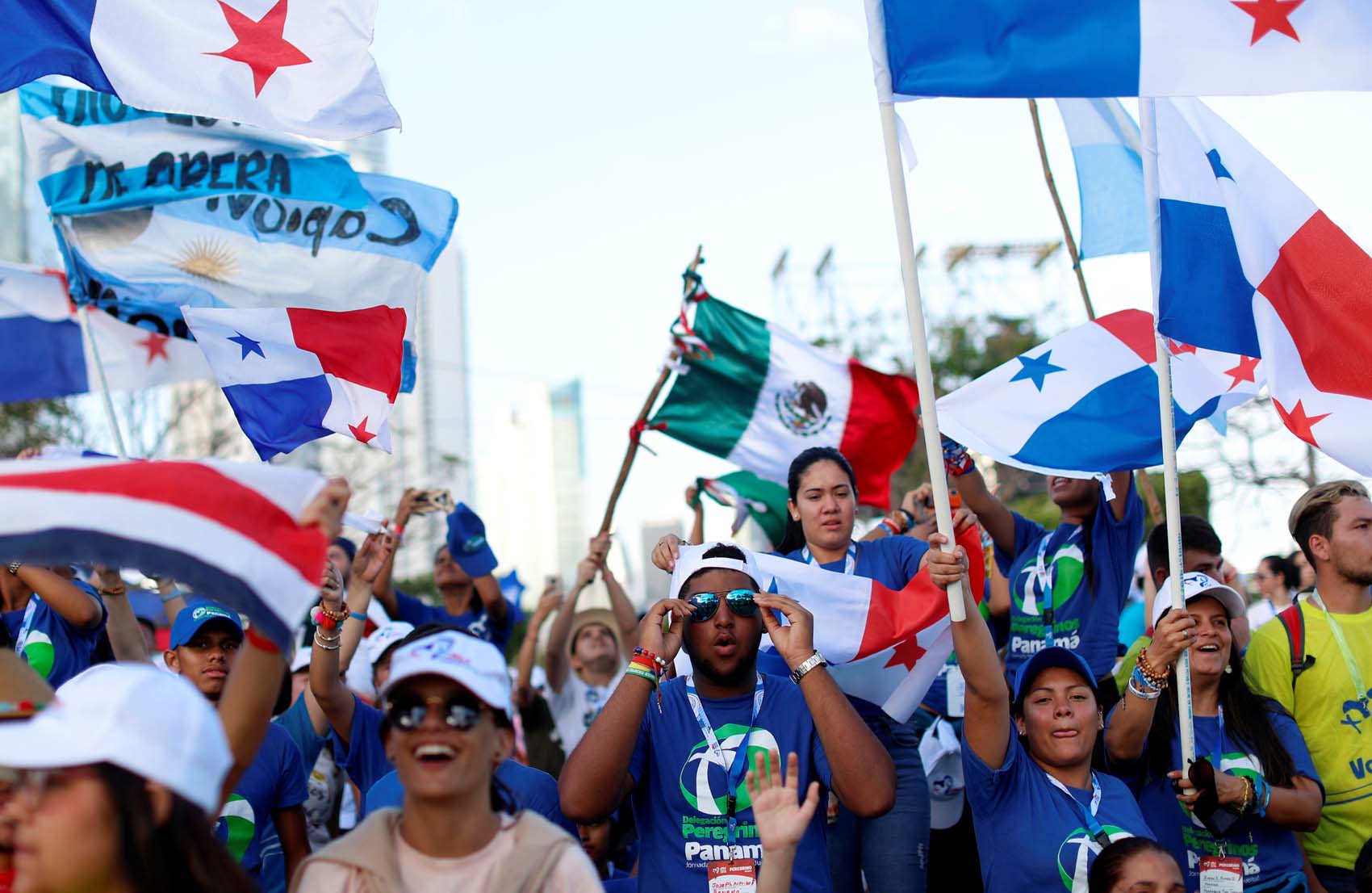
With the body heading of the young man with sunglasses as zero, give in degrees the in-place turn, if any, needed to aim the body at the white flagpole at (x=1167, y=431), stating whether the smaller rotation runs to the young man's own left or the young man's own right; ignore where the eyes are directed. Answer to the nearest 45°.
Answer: approximately 90° to the young man's own left

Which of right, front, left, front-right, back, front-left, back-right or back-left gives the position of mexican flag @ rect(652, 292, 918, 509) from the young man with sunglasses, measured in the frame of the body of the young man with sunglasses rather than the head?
back

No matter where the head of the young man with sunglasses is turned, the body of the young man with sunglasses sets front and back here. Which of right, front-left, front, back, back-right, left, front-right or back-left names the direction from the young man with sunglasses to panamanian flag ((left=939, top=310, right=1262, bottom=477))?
back-left

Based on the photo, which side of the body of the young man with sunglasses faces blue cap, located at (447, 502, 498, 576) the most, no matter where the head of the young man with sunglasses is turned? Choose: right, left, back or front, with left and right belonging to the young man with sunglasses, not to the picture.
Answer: back

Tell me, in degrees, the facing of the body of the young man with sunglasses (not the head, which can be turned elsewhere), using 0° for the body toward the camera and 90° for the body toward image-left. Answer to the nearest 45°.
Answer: approximately 0°
